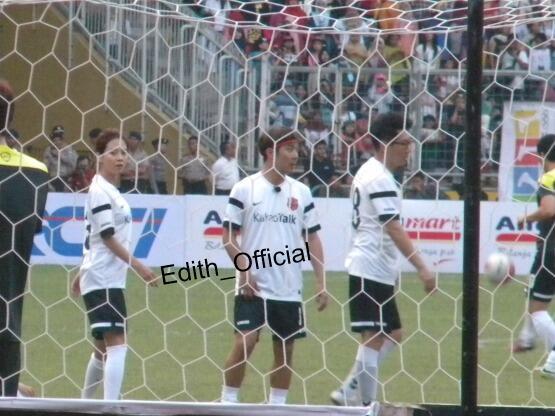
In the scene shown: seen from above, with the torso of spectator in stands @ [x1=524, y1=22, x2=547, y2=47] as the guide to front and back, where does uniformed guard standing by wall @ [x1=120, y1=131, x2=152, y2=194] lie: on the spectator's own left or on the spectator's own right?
on the spectator's own right

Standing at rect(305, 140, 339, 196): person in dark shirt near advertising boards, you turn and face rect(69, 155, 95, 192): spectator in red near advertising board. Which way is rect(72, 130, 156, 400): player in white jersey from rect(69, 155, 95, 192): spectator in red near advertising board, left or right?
left

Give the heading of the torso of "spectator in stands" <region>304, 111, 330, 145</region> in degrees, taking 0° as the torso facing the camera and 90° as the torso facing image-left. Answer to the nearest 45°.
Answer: approximately 0°

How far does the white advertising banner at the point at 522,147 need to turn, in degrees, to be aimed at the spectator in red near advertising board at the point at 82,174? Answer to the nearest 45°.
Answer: approximately 45° to its right
